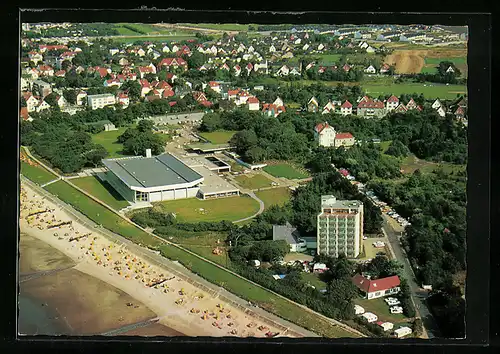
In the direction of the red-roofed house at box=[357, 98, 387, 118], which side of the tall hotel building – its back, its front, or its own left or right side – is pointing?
back

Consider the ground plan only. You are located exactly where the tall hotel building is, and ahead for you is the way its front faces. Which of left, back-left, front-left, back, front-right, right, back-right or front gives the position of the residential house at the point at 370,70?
back

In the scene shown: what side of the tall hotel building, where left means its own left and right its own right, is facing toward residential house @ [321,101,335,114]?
back

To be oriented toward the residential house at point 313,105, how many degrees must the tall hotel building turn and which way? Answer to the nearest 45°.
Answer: approximately 180°

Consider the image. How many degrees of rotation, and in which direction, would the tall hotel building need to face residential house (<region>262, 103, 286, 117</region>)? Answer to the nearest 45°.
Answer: approximately 135° to its right

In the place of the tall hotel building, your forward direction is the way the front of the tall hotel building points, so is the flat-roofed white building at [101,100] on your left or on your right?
on your right

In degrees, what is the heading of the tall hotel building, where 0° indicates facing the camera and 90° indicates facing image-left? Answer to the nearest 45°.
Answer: approximately 0°

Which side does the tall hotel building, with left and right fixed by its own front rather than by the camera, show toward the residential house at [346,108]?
back
